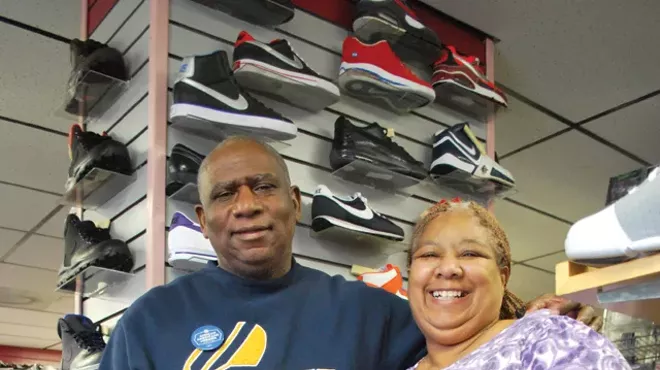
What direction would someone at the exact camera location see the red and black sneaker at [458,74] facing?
facing to the right of the viewer

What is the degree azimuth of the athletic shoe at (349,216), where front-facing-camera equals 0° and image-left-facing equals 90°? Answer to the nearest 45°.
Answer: approximately 270°

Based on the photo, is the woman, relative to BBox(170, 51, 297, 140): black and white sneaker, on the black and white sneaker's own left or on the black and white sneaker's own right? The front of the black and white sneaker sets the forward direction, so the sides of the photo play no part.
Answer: on the black and white sneaker's own right

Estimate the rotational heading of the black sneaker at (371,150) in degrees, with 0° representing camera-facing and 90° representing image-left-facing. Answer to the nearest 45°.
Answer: approximately 270°

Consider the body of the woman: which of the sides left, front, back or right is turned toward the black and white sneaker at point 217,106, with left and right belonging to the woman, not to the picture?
right

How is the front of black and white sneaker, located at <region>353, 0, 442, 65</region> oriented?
to the viewer's right

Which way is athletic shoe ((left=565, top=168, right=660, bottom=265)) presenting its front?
to the viewer's left
